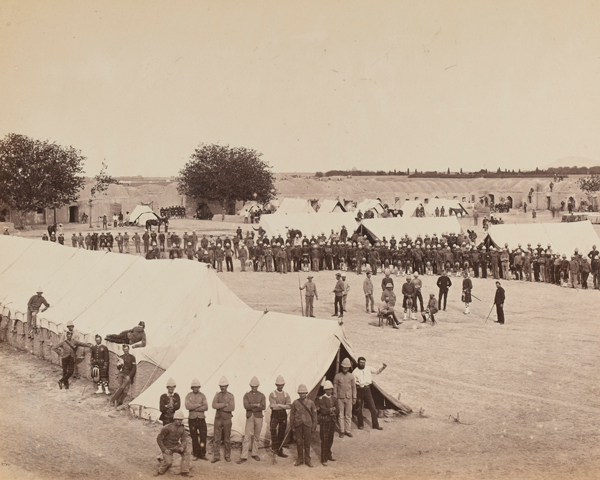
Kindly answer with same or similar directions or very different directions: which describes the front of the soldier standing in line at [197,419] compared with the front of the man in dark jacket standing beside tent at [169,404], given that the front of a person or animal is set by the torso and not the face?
same or similar directions

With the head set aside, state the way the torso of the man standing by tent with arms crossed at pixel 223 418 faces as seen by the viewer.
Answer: toward the camera

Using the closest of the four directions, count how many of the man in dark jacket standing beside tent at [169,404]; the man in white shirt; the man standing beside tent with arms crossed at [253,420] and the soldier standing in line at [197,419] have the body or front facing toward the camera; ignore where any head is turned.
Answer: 4

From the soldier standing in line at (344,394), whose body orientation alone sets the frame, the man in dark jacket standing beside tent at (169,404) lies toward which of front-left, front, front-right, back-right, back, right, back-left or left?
right

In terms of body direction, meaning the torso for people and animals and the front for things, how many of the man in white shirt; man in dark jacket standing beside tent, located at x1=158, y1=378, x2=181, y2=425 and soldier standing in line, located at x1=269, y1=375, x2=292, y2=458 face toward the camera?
3

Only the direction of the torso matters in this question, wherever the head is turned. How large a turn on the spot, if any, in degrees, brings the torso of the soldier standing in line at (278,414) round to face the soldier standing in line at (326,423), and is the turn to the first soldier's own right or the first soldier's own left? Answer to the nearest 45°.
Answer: approximately 45° to the first soldier's own left

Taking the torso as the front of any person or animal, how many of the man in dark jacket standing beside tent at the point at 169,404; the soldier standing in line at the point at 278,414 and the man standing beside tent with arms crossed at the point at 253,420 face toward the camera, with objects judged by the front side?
3

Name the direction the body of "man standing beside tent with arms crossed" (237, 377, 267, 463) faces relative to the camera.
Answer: toward the camera

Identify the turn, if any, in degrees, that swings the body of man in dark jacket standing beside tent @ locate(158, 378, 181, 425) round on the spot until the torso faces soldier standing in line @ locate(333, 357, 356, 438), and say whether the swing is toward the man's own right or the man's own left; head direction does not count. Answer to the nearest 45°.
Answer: approximately 90° to the man's own left

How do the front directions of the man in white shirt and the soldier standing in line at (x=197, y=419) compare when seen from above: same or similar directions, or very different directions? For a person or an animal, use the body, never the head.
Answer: same or similar directions

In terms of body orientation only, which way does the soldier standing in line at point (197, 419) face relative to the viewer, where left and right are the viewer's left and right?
facing the viewer
